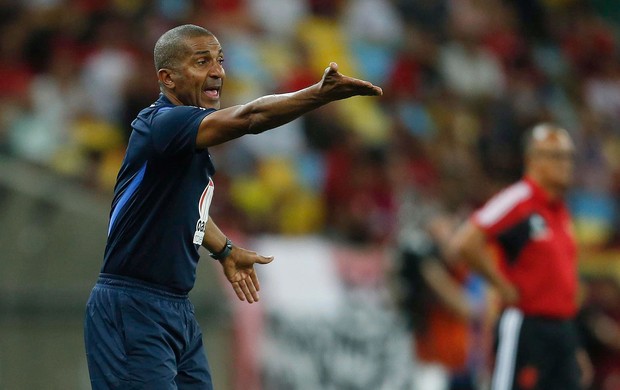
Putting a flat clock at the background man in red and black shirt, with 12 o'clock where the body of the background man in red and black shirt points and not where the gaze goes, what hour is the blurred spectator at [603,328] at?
The blurred spectator is roughly at 8 o'clock from the background man in red and black shirt.

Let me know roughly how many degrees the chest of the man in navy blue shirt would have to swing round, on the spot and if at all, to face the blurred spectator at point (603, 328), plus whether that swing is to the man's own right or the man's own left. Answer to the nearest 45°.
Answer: approximately 45° to the man's own left

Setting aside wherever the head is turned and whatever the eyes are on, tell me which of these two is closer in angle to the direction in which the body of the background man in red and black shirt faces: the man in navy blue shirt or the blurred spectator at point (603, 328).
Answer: the man in navy blue shirt

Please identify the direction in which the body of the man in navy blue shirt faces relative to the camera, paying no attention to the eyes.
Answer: to the viewer's right
